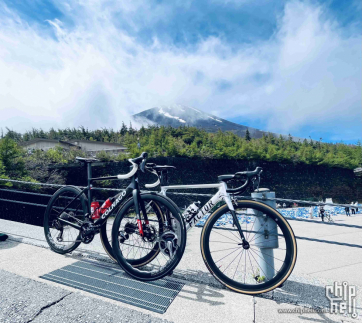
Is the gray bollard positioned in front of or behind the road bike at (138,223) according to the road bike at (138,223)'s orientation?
in front

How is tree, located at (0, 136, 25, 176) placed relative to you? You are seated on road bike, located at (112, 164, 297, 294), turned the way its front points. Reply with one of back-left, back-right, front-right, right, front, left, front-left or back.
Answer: back

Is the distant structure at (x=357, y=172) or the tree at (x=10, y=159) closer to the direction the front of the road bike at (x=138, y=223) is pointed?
the distant structure

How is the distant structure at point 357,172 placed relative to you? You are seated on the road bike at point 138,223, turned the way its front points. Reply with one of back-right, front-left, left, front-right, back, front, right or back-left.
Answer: left

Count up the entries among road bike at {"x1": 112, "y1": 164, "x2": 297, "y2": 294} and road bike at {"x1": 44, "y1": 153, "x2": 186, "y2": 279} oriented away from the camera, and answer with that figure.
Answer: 0

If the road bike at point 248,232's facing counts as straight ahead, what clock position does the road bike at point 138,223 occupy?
the road bike at point 138,223 is roughly at 5 o'clock from the road bike at point 248,232.
